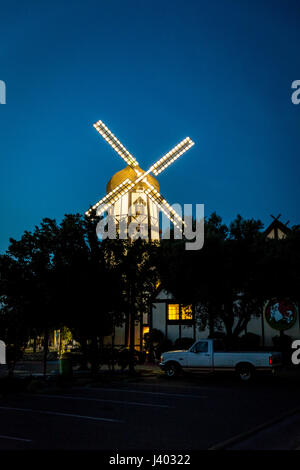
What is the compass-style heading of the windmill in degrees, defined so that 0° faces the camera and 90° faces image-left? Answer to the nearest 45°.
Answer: approximately 315°

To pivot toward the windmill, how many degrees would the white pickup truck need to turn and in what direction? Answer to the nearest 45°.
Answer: approximately 90° to its right

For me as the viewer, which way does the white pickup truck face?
facing to the left of the viewer

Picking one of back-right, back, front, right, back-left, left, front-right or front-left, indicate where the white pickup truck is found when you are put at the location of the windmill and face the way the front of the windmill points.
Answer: front-right

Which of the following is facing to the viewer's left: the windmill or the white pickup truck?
the white pickup truck

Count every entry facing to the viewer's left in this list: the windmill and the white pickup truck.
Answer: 1
